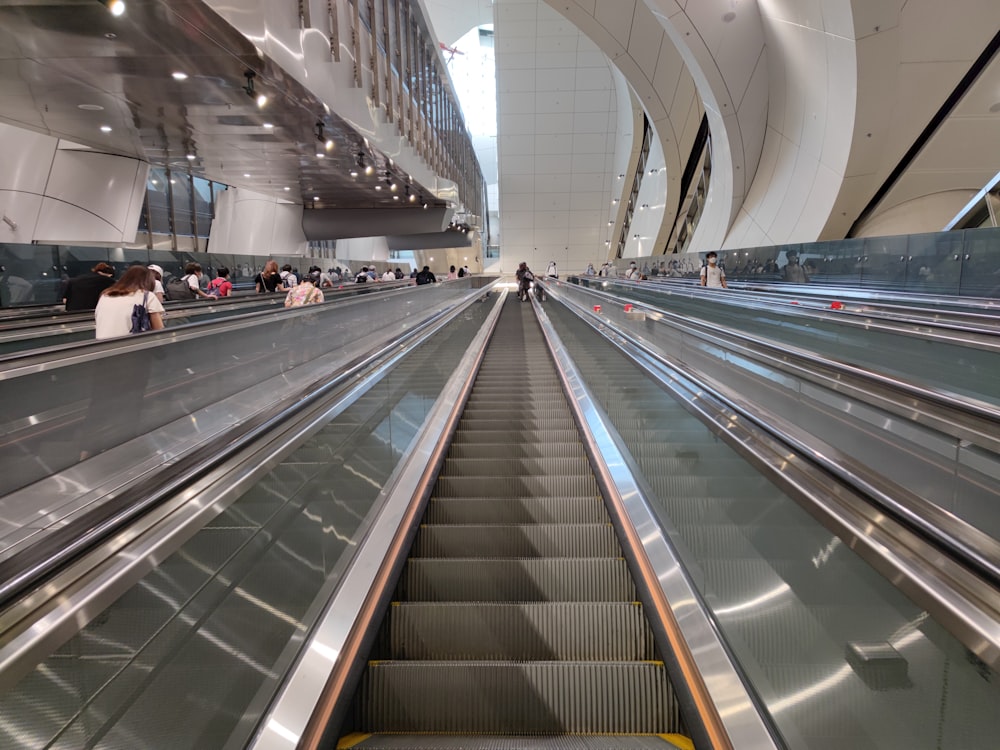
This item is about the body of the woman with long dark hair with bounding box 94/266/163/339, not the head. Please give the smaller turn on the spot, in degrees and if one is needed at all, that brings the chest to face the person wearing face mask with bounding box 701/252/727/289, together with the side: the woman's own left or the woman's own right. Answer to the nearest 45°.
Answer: approximately 45° to the woman's own right

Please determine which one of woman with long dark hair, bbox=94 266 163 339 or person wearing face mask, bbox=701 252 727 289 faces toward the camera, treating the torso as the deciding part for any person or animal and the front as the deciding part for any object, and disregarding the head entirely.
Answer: the person wearing face mask

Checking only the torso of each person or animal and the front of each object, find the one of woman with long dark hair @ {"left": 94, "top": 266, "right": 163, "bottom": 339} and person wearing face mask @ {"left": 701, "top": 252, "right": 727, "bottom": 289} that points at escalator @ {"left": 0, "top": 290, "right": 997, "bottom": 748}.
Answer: the person wearing face mask

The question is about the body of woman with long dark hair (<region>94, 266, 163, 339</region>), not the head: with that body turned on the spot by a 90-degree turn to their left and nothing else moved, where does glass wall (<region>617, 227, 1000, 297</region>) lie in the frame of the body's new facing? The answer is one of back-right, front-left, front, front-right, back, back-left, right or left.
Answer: back-right

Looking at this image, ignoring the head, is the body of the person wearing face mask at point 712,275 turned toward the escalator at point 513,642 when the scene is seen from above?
yes

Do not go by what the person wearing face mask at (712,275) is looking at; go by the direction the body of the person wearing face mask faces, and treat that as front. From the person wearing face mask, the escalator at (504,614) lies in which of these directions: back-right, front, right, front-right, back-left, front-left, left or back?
front

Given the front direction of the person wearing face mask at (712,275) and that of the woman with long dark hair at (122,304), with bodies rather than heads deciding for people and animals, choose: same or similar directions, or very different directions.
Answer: very different directions

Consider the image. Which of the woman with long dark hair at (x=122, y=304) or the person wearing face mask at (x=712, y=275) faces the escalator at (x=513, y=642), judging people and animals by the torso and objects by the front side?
the person wearing face mask

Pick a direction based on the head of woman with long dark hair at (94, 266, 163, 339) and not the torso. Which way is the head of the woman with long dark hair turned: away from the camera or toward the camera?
away from the camera

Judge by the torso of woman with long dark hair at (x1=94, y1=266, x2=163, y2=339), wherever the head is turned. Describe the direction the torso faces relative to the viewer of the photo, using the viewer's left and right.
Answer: facing away from the viewer and to the right of the viewer

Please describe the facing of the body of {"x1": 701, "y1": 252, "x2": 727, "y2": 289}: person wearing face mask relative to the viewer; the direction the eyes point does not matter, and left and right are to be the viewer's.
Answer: facing the viewer

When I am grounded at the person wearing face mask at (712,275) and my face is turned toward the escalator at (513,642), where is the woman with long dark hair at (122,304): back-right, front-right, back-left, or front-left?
front-right

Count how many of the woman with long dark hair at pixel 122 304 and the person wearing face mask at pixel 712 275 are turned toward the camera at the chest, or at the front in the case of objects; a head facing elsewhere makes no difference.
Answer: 1
